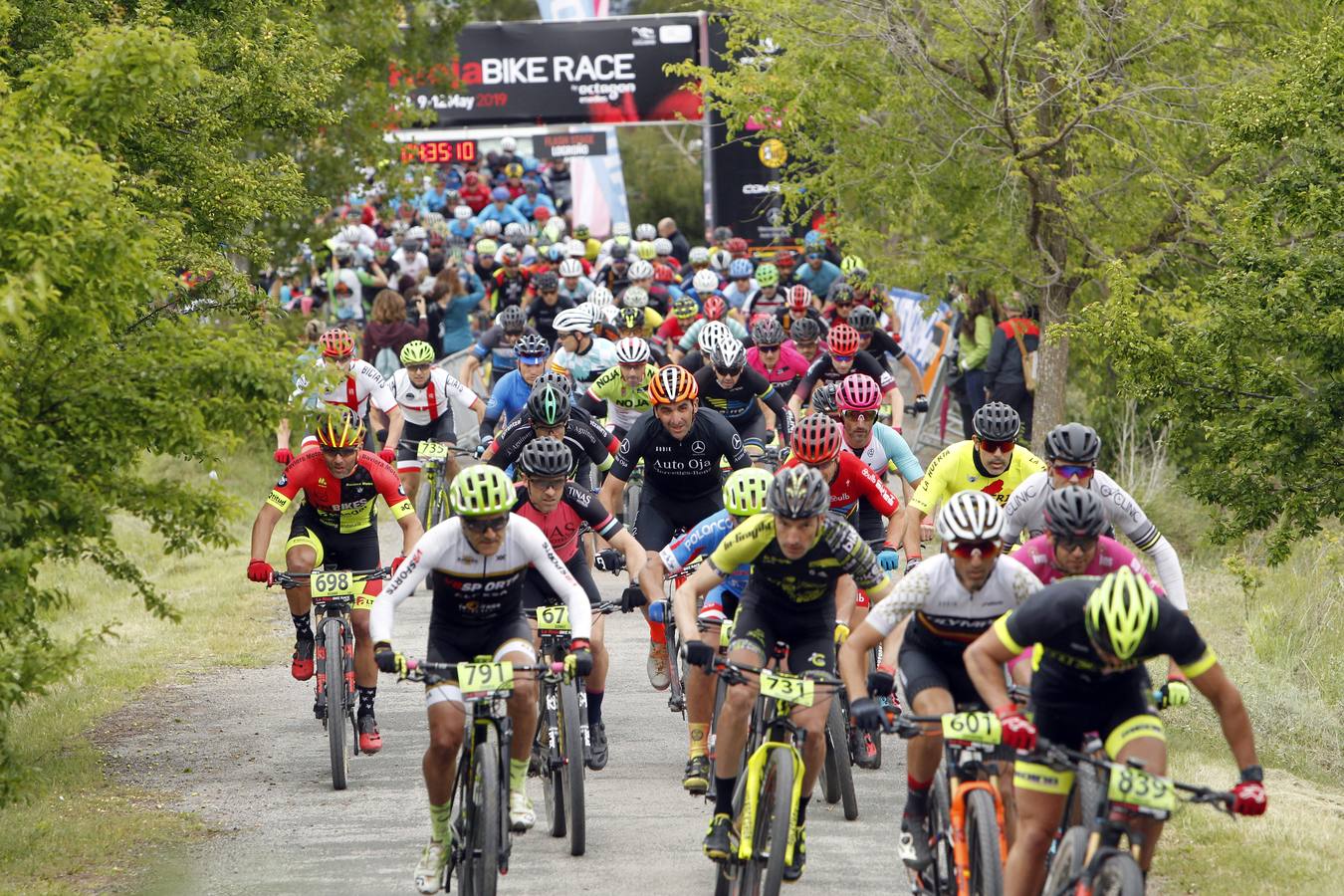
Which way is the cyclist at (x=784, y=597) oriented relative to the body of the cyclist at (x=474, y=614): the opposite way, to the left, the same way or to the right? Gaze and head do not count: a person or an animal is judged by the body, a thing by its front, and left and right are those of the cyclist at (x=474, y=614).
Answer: the same way

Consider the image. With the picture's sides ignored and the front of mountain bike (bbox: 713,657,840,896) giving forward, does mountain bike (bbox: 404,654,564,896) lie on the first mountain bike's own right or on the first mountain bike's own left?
on the first mountain bike's own right

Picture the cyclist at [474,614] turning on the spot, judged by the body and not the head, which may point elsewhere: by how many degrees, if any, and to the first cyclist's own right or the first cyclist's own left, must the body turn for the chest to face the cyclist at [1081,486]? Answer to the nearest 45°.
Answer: approximately 90° to the first cyclist's own left

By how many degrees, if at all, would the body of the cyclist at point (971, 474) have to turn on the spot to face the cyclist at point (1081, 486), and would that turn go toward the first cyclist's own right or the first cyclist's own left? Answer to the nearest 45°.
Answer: approximately 45° to the first cyclist's own left

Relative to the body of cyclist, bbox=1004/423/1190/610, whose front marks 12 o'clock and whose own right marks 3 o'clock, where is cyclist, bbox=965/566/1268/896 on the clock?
cyclist, bbox=965/566/1268/896 is roughly at 12 o'clock from cyclist, bbox=1004/423/1190/610.

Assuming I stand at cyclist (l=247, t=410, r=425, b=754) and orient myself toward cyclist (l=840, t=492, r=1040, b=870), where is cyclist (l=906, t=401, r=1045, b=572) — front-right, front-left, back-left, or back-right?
front-left

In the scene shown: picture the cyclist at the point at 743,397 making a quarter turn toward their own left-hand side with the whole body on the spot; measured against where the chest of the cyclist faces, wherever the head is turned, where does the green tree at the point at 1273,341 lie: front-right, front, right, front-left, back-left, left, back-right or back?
front-right

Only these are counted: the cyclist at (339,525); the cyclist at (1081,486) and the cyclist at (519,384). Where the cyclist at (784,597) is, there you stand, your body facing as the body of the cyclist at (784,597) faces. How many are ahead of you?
0

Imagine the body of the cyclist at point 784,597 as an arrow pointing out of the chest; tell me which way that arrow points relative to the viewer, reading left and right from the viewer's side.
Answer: facing the viewer

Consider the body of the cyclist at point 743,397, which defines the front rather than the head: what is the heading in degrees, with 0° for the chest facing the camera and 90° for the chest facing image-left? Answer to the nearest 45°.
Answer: approximately 0°

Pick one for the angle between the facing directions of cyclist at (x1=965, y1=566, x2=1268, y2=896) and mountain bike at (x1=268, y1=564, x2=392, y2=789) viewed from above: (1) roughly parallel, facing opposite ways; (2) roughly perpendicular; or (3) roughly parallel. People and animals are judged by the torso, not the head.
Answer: roughly parallel

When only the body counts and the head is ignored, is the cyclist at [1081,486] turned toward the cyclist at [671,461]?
no

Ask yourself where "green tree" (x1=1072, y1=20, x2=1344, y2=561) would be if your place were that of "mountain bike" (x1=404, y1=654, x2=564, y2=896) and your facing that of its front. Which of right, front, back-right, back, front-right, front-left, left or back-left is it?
back-left

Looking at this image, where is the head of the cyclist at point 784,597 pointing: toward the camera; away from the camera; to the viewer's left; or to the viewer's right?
toward the camera

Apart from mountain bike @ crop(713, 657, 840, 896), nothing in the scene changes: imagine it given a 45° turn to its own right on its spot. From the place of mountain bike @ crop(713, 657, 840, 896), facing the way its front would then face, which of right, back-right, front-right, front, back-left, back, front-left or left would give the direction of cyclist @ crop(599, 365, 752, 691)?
back-right

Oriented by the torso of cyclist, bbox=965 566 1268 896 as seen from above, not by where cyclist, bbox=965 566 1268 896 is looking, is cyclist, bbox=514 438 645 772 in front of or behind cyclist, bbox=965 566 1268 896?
behind

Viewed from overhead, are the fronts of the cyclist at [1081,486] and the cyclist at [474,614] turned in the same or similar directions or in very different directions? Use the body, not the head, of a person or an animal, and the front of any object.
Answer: same or similar directions
